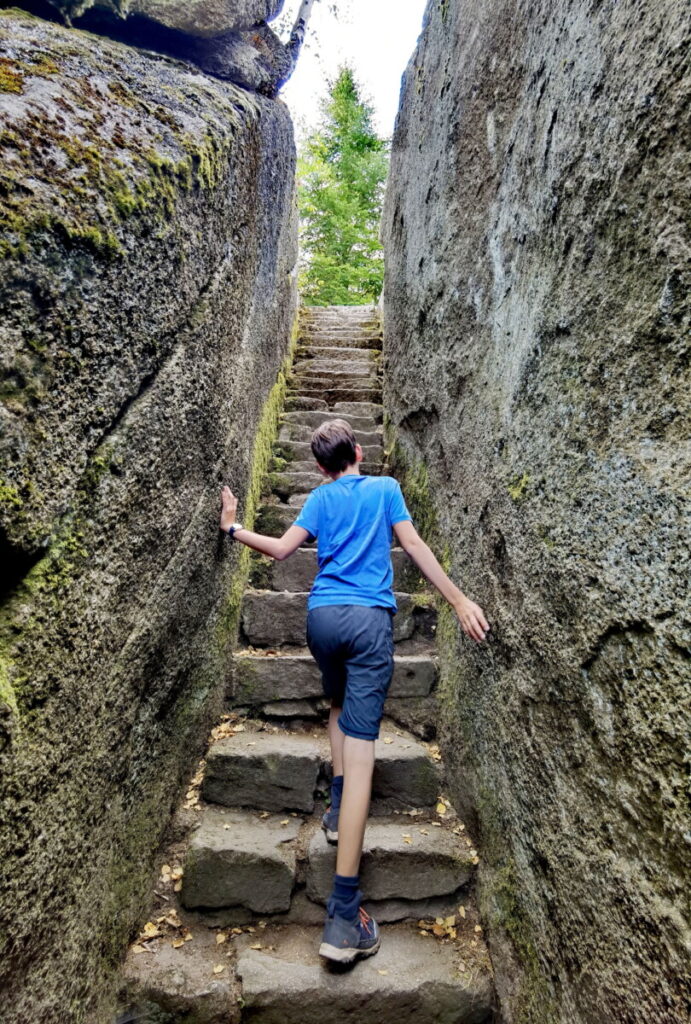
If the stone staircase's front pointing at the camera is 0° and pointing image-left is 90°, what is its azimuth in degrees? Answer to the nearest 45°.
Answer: approximately 0°
